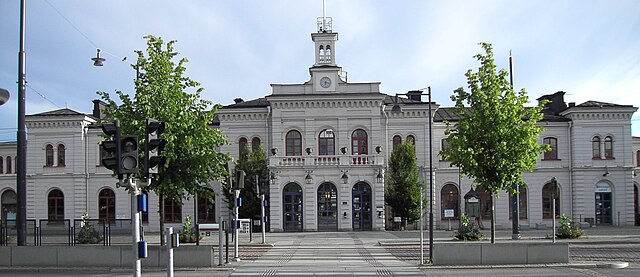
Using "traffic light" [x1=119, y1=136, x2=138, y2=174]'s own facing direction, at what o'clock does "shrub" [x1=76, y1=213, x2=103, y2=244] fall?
The shrub is roughly at 6 o'clock from the traffic light.

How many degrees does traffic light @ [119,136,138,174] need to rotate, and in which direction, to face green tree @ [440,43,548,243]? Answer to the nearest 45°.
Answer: approximately 135° to its left

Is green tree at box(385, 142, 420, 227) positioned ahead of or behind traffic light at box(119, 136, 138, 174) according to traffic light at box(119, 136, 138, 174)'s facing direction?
behind

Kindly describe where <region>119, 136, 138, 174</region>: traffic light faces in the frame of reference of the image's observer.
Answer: facing the viewer

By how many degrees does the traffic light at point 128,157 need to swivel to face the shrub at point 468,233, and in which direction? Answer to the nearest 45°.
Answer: approximately 135° to its left

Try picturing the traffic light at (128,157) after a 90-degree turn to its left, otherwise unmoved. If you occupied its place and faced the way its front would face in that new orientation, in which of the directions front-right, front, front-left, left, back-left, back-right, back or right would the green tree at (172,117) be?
left

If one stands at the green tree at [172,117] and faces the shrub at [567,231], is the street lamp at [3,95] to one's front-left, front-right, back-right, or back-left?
back-right

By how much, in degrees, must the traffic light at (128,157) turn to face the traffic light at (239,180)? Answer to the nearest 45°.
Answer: approximately 180°

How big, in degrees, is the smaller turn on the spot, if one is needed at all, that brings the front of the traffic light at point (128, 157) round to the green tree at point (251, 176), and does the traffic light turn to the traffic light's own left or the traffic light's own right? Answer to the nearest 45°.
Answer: approximately 180°

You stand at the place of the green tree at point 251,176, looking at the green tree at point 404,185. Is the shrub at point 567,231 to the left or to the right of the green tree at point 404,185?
right
